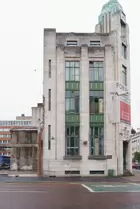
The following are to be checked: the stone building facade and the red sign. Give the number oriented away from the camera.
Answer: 0

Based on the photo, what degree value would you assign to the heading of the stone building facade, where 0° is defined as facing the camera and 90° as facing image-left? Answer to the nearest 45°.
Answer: approximately 315°
